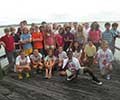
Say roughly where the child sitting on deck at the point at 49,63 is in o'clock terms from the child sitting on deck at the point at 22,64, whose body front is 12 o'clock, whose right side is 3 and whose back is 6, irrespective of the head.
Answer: the child sitting on deck at the point at 49,63 is roughly at 9 o'clock from the child sitting on deck at the point at 22,64.

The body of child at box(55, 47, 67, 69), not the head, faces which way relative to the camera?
toward the camera

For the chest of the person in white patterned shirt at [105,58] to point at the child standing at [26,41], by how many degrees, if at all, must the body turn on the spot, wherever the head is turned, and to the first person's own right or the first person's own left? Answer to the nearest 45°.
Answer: approximately 90° to the first person's own right

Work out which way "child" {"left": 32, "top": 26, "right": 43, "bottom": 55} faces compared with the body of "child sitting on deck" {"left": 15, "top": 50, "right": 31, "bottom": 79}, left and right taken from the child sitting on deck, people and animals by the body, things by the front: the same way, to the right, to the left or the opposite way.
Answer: the same way

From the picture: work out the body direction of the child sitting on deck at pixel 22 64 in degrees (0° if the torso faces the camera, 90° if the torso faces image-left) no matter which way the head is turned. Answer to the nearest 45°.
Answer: approximately 0°

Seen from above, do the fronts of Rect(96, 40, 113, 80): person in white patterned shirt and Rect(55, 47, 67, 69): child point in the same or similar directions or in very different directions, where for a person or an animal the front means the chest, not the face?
same or similar directions

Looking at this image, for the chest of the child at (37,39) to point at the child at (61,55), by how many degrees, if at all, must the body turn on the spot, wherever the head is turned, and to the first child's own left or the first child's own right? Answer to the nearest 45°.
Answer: approximately 45° to the first child's own left

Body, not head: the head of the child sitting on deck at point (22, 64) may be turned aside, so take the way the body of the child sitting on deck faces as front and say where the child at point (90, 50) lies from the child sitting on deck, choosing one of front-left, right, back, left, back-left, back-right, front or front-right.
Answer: left

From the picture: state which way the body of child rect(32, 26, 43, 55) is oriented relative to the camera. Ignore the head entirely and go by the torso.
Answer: toward the camera

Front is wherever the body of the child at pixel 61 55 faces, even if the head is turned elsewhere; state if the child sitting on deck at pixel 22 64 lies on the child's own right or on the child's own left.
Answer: on the child's own right

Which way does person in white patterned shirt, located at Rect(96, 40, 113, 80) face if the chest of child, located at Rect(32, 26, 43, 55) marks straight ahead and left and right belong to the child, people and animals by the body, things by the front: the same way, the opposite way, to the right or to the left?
the same way

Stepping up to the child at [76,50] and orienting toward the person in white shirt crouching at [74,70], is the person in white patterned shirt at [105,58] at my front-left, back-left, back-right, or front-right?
front-left

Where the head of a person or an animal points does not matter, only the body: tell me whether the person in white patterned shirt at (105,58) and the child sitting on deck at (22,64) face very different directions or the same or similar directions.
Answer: same or similar directions

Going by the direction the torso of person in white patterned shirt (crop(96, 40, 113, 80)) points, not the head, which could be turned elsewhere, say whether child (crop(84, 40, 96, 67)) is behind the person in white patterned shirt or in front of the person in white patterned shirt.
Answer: behind
